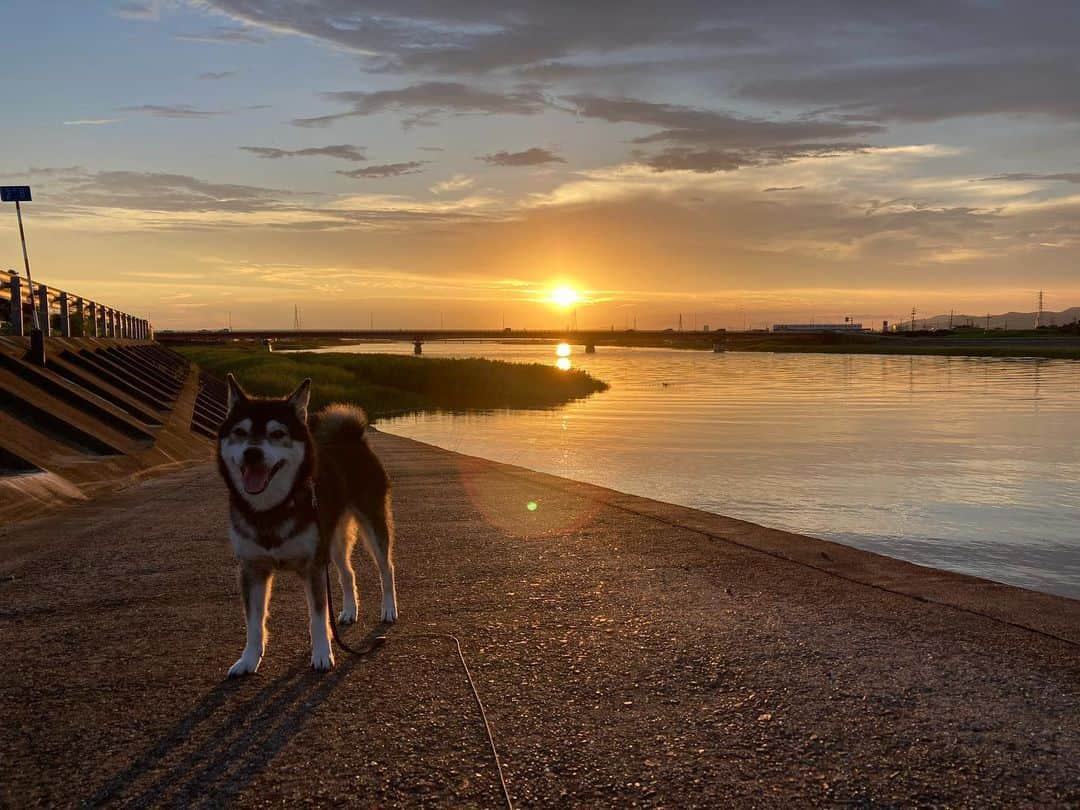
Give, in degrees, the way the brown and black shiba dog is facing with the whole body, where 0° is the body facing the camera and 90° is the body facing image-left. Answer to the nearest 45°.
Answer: approximately 45°

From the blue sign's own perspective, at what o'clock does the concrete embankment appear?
The concrete embankment is roughly at 12 o'clock from the blue sign.

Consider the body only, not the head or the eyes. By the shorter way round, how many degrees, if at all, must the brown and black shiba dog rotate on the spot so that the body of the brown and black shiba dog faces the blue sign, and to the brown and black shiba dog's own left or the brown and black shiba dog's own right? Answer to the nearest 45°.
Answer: approximately 135° to the brown and black shiba dog's own right

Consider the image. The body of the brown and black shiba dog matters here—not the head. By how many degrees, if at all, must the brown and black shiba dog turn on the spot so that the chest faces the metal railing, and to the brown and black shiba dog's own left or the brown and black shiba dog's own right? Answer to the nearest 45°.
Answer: approximately 135° to the brown and black shiba dog's own right

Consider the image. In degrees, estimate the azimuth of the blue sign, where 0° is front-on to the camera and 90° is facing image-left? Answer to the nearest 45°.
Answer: approximately 0°

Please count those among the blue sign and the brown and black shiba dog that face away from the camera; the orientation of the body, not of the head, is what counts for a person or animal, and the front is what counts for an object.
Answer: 0
